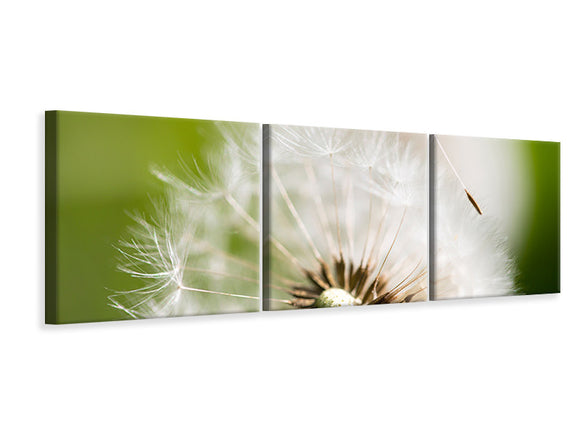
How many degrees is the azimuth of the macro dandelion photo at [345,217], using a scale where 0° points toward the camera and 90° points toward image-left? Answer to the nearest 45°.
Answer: approximately 315°

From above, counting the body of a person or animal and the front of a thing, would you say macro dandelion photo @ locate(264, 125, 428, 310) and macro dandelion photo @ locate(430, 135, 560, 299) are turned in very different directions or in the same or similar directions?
same or similar directions

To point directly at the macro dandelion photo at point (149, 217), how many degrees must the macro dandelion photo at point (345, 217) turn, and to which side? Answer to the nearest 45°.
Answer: approximately 90° to its right

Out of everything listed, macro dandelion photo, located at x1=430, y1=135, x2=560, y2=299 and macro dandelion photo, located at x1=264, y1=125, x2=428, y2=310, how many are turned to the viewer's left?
0

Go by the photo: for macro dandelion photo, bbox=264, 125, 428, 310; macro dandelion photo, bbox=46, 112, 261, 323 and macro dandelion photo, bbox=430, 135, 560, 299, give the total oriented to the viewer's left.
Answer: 0

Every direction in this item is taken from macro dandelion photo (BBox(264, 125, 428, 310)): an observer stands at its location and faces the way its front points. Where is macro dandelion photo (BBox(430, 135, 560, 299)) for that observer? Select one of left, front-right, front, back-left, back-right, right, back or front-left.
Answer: left

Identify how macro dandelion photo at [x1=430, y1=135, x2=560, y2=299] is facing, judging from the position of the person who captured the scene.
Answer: facing the viewer and to the right of the viewer

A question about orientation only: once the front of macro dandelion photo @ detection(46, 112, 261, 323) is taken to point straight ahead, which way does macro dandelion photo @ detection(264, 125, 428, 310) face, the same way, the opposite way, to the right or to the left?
the same way

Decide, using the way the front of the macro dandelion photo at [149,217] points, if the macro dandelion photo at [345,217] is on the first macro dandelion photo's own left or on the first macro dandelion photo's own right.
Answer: on the first macro dandelion photo's own left

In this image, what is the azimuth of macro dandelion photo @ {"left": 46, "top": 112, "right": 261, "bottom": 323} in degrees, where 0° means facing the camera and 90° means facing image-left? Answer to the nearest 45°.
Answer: approximately 315°

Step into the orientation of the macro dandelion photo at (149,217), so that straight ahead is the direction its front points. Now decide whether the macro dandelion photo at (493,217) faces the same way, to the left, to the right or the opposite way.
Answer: the same way

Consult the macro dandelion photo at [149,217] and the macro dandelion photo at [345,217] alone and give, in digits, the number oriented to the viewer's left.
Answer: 0

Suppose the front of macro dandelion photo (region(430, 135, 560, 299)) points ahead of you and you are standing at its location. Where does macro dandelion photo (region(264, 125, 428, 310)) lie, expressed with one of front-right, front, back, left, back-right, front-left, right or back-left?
right

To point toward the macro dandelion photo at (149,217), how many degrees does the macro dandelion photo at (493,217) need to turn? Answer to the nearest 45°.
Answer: approximately 90° to its right

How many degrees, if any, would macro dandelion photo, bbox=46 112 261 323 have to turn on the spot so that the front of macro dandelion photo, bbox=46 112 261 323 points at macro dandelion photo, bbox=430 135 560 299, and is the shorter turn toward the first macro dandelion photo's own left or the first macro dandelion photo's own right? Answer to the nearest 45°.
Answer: approximately 45° to the first macro dandelion photo's own left
